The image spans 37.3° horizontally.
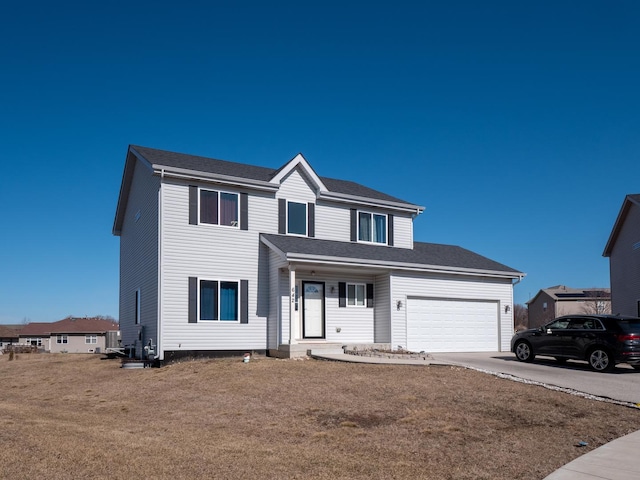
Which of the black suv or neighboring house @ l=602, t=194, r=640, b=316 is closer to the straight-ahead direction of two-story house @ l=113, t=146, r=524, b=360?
the black suv

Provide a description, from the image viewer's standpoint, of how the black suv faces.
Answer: facing away from the viewer and to the left of the viewer

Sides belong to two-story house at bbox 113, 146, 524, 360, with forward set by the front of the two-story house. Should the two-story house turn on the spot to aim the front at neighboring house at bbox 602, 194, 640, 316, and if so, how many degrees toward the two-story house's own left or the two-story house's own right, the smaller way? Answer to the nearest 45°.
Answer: approximately 90° to the two-story house's own left

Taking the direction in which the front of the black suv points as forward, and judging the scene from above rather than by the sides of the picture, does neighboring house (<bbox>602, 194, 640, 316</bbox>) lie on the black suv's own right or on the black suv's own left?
on the black suv's own right

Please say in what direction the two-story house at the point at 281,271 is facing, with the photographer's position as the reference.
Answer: facing the viewer and to the right of the viewer

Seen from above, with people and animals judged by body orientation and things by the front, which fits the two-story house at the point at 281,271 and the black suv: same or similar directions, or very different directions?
very different directions
